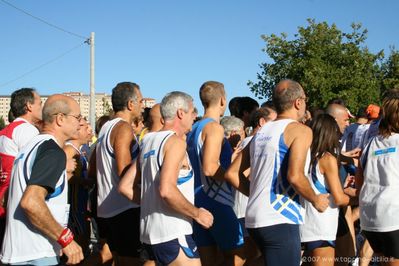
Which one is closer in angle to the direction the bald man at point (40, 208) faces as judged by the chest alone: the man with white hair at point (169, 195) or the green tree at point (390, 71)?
the man with white hair

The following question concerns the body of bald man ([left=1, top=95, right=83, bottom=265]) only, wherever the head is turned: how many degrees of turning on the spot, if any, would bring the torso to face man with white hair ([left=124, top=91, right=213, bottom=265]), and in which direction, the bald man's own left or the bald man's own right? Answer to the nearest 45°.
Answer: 0° — they already face them

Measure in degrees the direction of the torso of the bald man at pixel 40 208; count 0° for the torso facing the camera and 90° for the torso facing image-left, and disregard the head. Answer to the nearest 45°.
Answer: approximately 270°

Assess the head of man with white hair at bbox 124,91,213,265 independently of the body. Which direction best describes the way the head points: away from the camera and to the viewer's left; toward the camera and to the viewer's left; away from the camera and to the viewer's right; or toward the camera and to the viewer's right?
away from the camera and to the viewer's right

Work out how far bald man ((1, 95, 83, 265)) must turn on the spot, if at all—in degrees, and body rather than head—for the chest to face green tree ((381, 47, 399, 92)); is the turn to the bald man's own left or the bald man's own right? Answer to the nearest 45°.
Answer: approximately 45° to the bald man's own left

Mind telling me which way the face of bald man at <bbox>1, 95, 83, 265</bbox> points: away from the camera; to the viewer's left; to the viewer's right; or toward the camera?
to the viewer's right

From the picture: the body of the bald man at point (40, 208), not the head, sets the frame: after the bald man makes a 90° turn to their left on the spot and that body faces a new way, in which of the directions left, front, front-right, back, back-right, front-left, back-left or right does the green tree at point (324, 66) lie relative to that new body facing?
front-right
